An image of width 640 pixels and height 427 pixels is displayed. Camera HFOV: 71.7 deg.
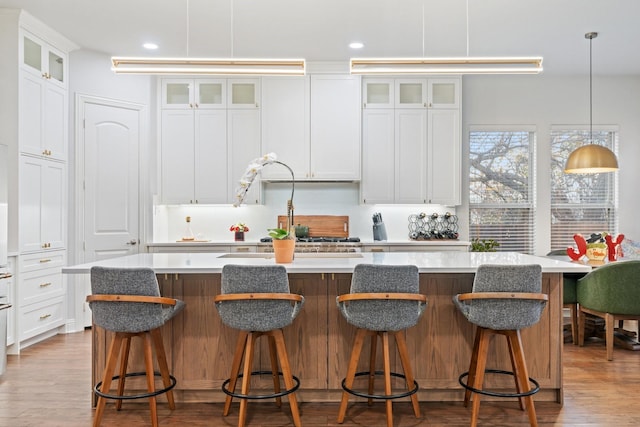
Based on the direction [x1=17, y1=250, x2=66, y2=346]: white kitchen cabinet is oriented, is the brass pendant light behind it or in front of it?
in front

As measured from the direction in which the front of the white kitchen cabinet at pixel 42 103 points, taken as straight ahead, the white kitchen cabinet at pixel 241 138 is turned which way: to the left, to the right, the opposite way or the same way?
to the right

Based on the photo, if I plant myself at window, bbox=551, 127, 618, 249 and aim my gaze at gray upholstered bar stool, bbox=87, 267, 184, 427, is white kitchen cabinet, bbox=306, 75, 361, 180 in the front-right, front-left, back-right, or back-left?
front-right

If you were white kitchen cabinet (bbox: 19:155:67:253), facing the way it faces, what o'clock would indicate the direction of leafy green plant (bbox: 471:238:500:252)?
The leafy green plant is roughly at 11 o'clock from the white kitchen cabinet.

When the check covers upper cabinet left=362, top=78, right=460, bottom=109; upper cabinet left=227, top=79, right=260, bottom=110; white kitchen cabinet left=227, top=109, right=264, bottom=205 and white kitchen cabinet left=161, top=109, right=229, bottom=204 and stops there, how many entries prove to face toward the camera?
4

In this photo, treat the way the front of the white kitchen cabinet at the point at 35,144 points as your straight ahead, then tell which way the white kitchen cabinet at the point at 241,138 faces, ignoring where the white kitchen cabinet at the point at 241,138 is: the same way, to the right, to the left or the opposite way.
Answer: to the right

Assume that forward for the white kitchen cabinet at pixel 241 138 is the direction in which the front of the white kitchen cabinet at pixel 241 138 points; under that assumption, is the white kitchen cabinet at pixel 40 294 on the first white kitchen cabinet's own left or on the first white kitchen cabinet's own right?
on the first white kitchen cabinet's own right

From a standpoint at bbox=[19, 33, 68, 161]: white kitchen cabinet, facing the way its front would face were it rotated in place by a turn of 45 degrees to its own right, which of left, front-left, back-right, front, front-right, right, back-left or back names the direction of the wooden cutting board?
left

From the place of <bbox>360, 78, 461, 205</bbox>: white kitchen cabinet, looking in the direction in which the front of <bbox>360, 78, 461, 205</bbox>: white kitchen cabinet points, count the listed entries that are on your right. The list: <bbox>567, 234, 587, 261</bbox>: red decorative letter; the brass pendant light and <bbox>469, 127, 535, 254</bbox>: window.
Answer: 0

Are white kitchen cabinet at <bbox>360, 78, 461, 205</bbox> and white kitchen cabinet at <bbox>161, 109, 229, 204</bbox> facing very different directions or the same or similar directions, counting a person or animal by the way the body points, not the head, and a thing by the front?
same or similar directions

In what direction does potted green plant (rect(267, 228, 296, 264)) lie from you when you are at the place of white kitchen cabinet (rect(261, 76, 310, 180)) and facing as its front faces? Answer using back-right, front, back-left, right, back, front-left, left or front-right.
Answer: front

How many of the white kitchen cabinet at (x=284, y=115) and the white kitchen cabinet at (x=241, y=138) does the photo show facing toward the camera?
2

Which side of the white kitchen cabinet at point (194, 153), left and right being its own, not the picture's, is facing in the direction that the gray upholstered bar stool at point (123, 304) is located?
front

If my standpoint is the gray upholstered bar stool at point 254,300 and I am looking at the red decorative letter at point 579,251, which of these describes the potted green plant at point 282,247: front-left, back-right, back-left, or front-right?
front-left

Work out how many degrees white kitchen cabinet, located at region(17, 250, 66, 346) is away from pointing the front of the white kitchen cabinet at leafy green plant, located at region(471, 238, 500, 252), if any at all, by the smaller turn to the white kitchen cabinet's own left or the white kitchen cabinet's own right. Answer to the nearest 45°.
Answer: approximately 45° to the white kitchen cabinet's own left

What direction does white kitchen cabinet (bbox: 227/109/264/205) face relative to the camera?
toward the camera

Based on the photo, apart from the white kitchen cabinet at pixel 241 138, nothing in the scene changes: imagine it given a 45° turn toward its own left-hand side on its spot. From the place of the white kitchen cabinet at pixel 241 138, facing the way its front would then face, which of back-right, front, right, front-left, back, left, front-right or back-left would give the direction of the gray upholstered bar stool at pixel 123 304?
front-right

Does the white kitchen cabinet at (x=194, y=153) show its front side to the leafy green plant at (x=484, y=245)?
no

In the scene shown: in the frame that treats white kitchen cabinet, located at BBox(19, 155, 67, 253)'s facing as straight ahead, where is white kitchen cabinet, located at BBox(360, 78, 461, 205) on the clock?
white kitchen cabinet, located at BBox(360, 78, 461, 205) is roughly at 11 o'clock from white kitchen cabinet, located at BBox(19, 155, 67, 253).

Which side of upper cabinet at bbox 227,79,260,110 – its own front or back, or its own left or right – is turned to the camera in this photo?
front

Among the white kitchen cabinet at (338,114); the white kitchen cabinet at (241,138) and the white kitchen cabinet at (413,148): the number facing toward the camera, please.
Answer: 3

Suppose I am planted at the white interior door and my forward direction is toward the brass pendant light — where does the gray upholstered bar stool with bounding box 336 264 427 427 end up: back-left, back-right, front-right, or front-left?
front-right

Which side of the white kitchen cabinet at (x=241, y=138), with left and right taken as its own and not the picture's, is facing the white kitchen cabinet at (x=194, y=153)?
right
